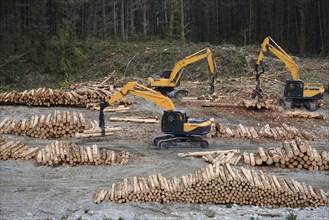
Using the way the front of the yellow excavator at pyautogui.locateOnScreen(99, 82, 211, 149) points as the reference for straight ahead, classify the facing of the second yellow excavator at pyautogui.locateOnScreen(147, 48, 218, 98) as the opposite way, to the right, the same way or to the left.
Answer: the opposite way

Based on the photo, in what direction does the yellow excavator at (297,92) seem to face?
to the viewer's left

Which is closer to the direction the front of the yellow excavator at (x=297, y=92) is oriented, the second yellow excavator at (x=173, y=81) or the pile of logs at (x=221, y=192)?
the second yellow excavator

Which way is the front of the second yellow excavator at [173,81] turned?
to the viewer's right

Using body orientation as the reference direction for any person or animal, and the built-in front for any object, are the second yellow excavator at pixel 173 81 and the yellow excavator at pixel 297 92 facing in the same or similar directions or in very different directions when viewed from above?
very different directions

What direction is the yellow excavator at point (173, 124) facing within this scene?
to the viewer's left

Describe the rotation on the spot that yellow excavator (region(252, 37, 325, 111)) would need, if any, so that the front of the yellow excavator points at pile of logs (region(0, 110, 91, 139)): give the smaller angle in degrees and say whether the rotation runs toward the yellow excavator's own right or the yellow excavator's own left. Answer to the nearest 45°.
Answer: approximately 45° to the yellow excavator's own left

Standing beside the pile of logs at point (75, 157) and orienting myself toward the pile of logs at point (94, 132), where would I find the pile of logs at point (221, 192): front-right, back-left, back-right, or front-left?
back-right

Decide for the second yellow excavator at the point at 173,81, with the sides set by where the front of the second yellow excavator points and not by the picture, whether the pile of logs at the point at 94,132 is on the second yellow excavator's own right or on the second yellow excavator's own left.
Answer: on the second yellow excavator's own right

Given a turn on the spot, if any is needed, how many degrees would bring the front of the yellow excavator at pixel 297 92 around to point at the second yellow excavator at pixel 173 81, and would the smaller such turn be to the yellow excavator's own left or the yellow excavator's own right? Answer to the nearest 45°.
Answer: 0° — it already faces it
